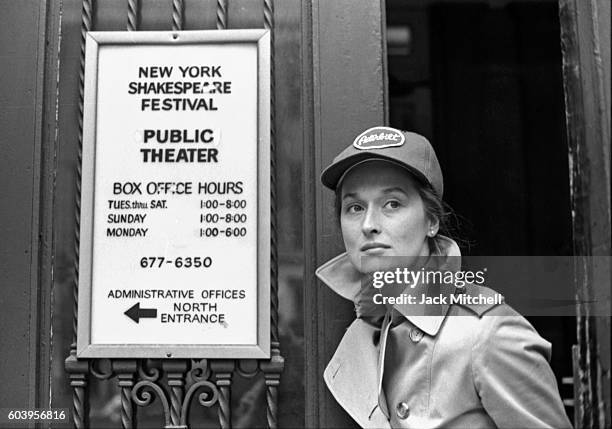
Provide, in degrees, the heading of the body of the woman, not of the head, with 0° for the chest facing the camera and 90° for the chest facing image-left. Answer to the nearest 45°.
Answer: approximately 45°

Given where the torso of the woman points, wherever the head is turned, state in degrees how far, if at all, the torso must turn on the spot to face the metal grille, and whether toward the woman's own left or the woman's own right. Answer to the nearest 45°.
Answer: approximately 45° to the woman's own right

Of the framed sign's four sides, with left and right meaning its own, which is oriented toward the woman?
left

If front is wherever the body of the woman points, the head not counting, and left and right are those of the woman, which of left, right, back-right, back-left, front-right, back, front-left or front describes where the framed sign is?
front-right

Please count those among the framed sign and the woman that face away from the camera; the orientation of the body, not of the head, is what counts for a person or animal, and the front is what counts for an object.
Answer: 0

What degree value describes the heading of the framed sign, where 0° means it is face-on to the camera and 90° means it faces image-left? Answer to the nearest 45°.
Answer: approximately 0°
